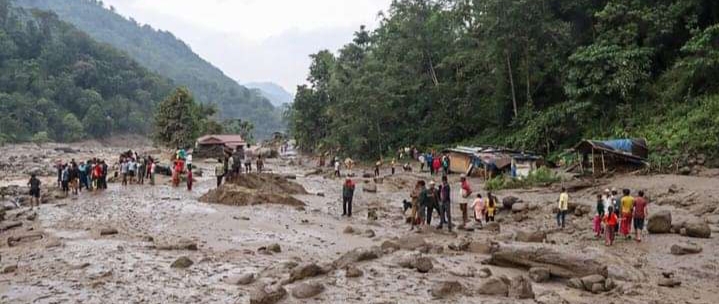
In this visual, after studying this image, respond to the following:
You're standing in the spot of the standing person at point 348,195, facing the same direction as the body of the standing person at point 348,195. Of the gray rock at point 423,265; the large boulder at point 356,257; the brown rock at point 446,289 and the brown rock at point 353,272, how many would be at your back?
4

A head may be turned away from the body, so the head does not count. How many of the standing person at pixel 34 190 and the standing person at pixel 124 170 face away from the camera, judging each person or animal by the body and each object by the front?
2

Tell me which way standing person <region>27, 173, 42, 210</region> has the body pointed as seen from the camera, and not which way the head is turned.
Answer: away from the camera

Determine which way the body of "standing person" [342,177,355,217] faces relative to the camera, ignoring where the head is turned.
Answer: away from the camera

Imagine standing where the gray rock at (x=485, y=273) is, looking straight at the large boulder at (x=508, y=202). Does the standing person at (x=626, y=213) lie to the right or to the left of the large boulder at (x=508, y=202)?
right

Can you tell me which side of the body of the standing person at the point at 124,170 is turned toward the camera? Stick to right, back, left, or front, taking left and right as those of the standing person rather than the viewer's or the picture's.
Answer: back

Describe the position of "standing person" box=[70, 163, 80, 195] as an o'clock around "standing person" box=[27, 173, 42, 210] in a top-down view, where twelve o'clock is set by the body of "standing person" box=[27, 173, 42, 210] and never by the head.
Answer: "standing person" box=[70, 163, 80, 195] is roughly at 1 o'clock from "standing person" box=[27, 173, 42, 210].

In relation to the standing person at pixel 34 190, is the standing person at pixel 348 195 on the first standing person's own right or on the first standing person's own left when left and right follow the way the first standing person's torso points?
on the first standing person's own right
